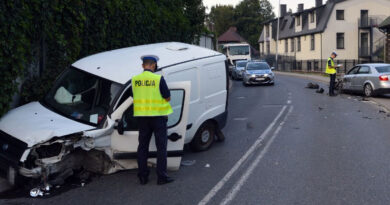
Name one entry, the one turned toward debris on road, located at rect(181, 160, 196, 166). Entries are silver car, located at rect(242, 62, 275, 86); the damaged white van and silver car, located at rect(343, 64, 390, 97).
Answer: silver car, located at rect(242, 62, 275, 86)

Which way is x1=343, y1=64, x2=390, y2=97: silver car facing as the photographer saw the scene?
facing away from the viewer and to the left of the viewer

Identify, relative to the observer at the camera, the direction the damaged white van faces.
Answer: facing the viewer and to the left of the viewer

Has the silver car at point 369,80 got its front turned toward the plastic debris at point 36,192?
no

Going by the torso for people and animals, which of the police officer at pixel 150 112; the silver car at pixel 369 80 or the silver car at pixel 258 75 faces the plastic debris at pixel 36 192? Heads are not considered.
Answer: the silver car at pixel 258 75

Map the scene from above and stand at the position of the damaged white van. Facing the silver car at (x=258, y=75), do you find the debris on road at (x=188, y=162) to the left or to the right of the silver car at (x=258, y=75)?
right

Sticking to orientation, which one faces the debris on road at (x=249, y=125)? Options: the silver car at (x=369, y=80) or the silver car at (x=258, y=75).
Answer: the silver car at (x=258, y=75)

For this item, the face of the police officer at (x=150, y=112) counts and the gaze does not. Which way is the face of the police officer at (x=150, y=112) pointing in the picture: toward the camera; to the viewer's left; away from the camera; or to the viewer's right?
away from the camera

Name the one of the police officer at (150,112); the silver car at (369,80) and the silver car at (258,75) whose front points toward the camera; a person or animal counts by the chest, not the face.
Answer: the silver car at (258,75)

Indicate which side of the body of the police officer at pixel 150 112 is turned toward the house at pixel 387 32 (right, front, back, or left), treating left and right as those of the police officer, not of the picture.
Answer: front

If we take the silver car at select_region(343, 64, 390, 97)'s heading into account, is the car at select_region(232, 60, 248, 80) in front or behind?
in front

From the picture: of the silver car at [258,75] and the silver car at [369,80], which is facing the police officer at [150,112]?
the silver car at [258,75]

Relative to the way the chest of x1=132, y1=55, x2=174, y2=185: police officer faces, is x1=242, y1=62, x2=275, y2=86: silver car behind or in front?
in front

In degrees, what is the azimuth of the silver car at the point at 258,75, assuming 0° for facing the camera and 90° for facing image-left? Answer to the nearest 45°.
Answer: approximately 0°

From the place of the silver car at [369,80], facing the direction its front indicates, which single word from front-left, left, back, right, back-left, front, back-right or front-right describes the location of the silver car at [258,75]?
front
